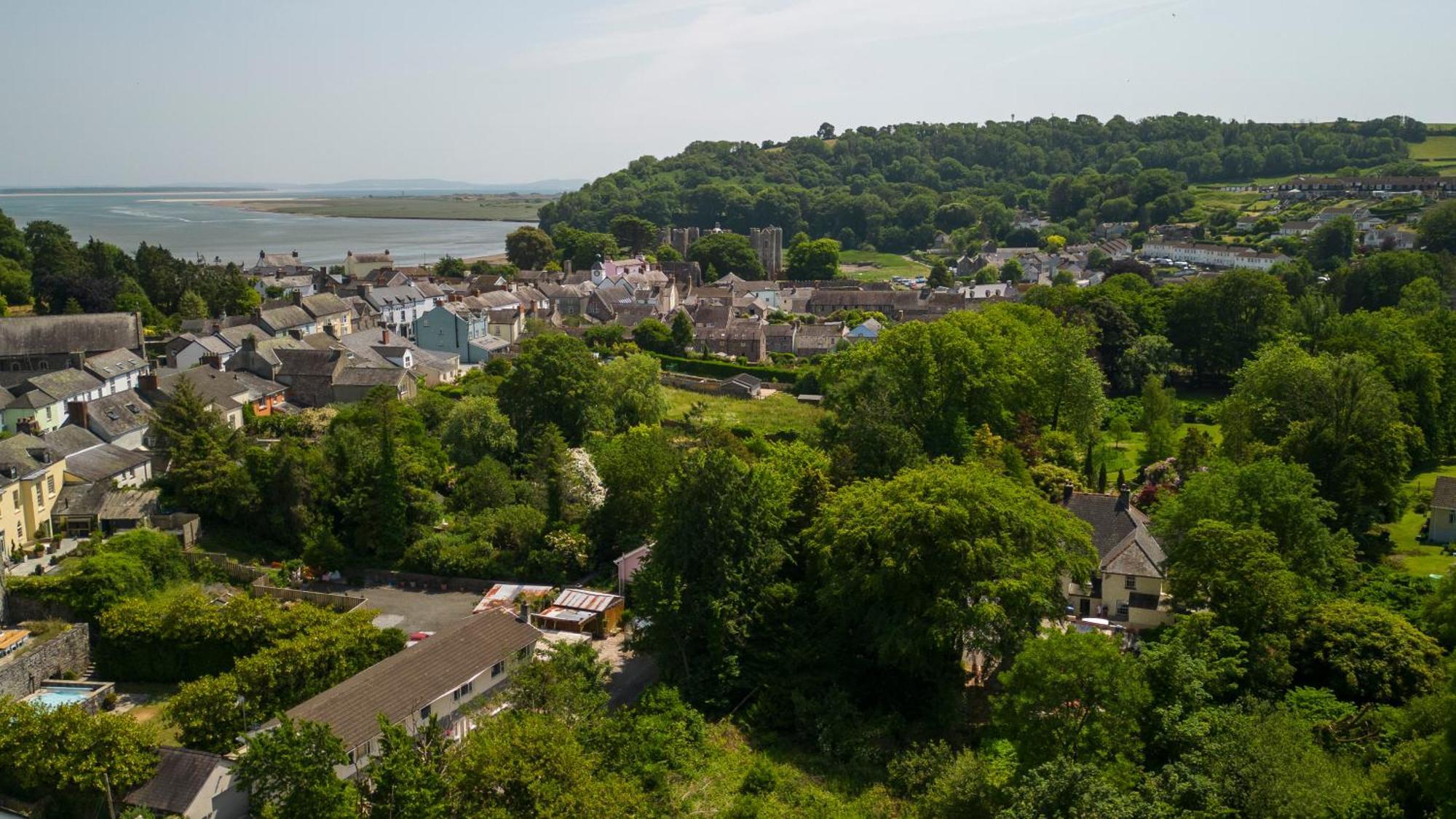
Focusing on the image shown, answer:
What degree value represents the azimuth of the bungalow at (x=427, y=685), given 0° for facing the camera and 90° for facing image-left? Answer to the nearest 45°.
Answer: approximately 315°

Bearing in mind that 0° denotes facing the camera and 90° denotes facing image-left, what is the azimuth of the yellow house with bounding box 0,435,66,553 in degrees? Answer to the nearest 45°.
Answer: approximately 315°

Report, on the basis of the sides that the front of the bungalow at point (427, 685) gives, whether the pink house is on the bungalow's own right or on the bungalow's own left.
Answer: on the bungalow's own left

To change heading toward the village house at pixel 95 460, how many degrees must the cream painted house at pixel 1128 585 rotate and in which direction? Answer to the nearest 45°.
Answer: approximately 90° to its right

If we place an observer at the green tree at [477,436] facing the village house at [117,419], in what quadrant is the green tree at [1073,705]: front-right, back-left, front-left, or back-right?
back-left

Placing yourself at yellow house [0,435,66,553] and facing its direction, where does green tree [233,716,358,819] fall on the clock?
The green tree is roughly at 1 o'clock from the yellow house.

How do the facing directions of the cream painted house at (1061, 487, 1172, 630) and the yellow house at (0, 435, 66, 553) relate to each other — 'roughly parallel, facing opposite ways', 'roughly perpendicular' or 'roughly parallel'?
roughly perpendicular

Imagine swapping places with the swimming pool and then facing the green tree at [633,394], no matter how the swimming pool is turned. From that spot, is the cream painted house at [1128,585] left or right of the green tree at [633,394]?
right
